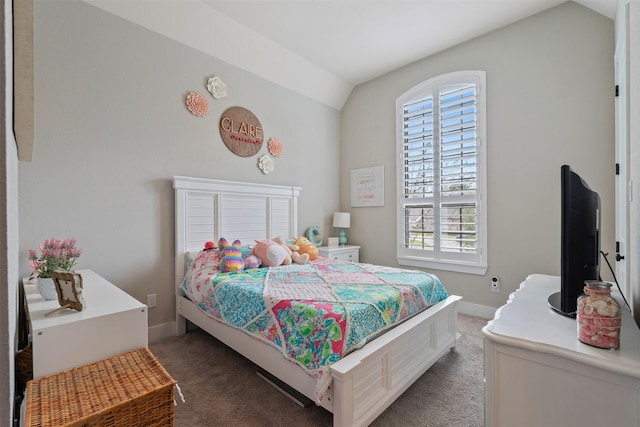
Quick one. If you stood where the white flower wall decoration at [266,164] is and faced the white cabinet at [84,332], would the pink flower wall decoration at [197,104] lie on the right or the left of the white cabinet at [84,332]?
right

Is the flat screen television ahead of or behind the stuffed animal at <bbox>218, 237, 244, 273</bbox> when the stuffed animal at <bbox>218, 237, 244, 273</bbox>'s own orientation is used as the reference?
ahead

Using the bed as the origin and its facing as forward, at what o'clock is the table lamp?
The table lamp is roughly at 8 o'clock from the bed.

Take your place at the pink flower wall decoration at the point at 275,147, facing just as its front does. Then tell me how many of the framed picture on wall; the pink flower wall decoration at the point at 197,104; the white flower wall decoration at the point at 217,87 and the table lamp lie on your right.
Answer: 2

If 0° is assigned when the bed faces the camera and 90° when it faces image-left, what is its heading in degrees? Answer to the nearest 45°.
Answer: approximately 315°

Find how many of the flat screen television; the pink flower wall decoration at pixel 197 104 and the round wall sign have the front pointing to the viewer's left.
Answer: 1
